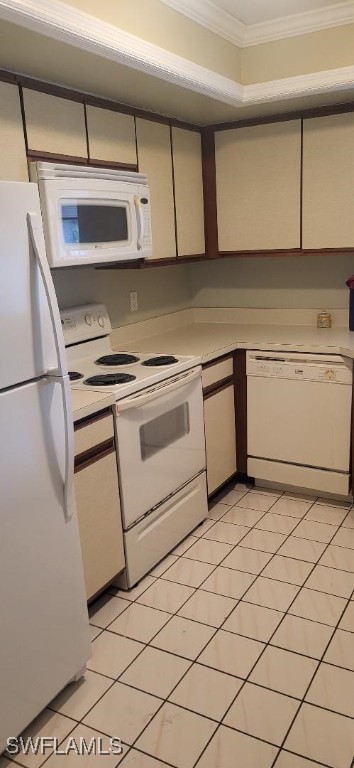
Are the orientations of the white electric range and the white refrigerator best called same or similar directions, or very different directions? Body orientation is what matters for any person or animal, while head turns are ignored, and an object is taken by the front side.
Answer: same or similar directions

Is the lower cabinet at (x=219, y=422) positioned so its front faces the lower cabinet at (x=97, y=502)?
no

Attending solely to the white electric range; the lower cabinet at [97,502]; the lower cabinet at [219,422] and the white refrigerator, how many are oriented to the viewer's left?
0

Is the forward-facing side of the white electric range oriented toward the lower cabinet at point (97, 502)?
no

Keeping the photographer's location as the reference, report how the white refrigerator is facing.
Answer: facing the viewer and to the right of the viewer

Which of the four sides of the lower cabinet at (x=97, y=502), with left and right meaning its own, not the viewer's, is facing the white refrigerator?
right

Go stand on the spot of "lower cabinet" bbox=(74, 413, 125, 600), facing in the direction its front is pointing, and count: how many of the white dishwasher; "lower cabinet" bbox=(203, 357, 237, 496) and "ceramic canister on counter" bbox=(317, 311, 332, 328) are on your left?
3

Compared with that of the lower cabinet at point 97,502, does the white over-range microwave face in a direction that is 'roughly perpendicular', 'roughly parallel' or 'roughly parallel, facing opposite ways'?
roughly parallel

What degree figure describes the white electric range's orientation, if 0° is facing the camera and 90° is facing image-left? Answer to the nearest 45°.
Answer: approximately 315°

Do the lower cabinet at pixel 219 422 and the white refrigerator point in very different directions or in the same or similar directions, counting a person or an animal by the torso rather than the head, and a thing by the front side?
same or similar directions

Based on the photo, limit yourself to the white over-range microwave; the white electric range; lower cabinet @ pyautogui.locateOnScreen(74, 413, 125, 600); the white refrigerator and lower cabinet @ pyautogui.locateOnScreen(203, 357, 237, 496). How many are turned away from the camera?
0

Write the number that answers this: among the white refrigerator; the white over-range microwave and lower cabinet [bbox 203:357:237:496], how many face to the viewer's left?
0

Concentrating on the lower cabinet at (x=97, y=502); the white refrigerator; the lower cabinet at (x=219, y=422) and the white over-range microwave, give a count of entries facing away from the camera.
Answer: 0

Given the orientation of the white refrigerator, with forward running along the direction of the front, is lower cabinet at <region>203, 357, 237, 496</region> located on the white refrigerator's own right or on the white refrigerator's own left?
on the white refrigerator's own left

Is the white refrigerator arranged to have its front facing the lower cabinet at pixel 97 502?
no

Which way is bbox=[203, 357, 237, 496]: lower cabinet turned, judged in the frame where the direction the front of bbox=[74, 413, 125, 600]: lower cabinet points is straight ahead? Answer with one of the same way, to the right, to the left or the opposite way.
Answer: the same way

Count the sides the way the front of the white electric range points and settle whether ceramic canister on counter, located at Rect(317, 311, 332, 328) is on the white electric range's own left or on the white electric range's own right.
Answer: on the white electric range's own left

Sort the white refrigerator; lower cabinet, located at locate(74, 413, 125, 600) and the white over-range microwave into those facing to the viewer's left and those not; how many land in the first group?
0
